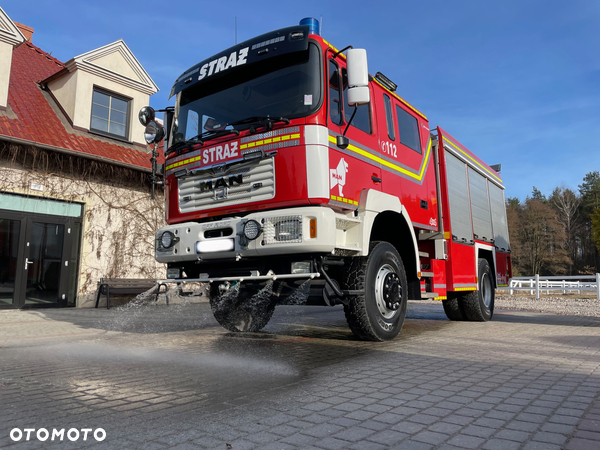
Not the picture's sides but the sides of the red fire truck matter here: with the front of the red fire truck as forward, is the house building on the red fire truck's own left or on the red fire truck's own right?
on the red fire truck's own right

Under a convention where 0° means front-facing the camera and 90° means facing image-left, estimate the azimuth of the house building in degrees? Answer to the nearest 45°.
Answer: approximately 315°

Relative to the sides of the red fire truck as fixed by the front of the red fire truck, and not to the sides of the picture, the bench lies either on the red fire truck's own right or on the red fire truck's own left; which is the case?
on the red fire truck's own right

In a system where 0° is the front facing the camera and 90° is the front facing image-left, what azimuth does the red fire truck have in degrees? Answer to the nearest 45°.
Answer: approximately 45°
